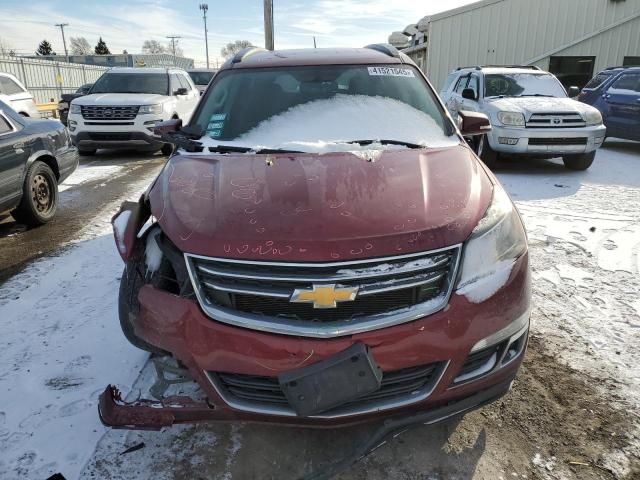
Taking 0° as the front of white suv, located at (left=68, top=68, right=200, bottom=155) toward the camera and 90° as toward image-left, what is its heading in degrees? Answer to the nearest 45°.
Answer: approximately 45°

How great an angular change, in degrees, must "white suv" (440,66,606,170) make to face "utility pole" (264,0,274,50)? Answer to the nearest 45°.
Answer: approximately 180°

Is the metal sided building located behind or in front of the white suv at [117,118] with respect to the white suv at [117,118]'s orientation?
behind

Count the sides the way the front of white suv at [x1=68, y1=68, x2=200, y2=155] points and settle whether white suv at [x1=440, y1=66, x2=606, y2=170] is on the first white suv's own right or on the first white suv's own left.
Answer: on the first white suv's own left

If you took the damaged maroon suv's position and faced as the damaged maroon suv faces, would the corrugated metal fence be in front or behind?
behind

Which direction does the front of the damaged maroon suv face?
toward the camera

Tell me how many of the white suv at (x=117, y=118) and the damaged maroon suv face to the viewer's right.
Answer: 0

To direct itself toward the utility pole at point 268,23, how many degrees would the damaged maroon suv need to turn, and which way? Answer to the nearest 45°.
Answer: approximately 180°

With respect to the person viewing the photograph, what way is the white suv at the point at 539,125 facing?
facing the viewer and to the right of the viewer

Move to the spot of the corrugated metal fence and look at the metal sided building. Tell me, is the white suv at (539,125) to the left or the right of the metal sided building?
right

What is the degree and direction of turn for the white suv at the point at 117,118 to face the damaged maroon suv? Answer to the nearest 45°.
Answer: approximately 45° to its left

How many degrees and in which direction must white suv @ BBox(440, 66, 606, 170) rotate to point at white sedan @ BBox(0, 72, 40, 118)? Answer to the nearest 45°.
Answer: approximately 135° to its right

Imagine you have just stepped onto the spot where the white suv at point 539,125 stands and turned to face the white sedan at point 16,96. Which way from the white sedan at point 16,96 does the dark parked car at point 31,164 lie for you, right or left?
left

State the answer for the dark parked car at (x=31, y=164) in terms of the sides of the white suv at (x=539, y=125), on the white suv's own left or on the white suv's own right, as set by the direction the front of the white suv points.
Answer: on the white suv's own right

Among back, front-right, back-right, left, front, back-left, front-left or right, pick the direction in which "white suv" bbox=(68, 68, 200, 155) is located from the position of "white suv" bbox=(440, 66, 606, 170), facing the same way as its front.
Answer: back-right
